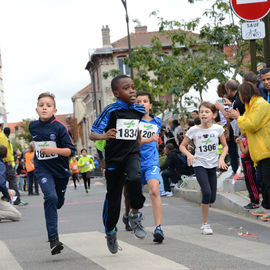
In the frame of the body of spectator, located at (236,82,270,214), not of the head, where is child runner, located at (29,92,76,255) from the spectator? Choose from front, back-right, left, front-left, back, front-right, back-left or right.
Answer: front-left

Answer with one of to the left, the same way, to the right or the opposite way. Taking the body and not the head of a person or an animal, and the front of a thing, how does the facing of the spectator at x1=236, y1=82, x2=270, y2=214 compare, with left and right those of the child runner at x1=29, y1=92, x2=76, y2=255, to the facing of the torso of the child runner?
to the right

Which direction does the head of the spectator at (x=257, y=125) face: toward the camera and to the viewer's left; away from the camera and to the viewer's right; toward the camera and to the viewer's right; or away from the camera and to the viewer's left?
away from the camera and to the viewer's left

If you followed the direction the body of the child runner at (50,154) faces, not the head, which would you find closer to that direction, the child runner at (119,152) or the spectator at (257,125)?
the child runner

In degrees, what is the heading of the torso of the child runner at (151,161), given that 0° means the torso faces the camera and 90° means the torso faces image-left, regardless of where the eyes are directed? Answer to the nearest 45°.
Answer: approximately 0°

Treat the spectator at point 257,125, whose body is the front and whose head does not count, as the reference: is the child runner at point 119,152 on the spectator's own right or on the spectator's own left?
on the spectator's own left

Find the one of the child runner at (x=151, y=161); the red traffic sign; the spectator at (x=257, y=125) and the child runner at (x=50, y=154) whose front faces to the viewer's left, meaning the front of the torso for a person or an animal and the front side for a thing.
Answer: the spectator

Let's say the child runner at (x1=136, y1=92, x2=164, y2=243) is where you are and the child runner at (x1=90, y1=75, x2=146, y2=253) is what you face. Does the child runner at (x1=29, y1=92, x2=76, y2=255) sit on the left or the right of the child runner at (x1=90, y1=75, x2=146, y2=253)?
right

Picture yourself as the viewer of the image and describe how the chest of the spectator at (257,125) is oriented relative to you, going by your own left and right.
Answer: facing to the left of the viewer

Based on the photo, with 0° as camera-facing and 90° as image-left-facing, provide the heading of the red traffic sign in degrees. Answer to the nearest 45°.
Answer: approximately 0°

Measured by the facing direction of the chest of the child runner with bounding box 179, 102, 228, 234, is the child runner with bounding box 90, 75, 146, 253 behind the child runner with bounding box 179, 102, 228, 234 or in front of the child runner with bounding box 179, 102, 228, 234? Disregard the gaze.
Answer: in front

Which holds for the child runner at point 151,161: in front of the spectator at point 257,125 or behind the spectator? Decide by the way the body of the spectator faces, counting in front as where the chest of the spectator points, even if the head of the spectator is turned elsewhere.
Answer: in front
